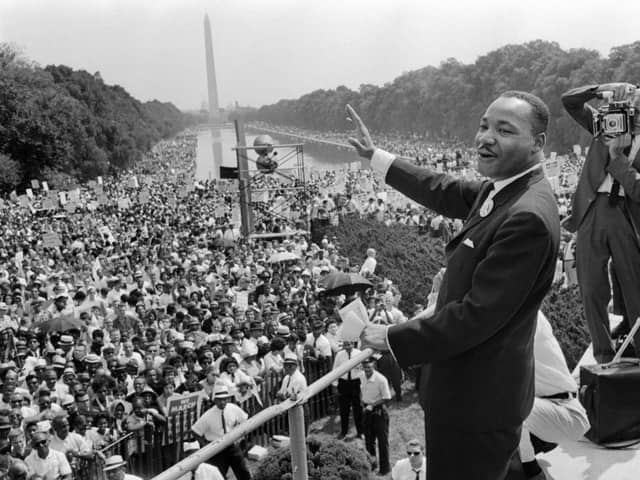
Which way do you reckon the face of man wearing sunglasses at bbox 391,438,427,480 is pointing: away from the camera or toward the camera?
toward the camera

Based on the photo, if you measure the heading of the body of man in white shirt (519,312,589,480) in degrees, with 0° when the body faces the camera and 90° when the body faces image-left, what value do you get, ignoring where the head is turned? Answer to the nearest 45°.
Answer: approximately 90°

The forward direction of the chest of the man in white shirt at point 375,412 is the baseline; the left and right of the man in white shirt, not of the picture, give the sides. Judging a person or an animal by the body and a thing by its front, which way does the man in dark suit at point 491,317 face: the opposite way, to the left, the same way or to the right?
the same way

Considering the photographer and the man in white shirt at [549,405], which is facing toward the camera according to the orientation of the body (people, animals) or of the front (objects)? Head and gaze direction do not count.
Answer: the photographer

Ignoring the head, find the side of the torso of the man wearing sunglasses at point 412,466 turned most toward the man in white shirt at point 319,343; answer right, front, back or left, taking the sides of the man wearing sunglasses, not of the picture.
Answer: back

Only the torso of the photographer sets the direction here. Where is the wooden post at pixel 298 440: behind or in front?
in front

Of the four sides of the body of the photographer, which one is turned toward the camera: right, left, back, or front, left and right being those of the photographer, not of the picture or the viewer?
front

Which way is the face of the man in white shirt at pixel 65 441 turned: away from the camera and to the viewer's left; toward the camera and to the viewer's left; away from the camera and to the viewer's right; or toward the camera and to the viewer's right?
toward the camera and to the viewer's right
